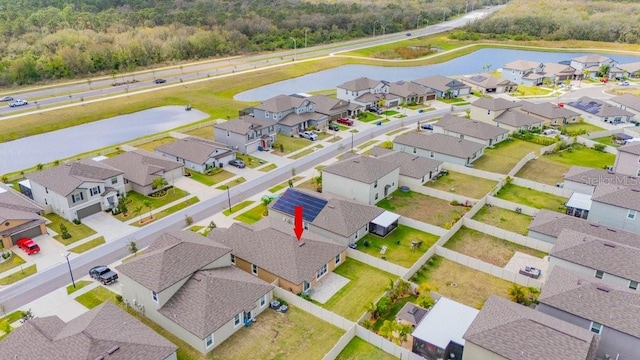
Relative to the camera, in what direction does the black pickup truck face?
facing away from the viewer and to the left of the viewer

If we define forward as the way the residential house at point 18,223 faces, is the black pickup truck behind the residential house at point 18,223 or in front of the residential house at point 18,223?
in front

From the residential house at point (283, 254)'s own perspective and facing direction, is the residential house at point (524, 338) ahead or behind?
behind

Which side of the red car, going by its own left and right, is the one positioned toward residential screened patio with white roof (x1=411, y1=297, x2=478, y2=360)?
back

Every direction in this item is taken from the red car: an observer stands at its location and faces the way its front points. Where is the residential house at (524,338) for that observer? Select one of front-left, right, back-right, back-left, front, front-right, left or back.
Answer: back

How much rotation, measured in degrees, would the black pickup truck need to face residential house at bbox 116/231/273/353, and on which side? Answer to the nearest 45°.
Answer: approximately 180°

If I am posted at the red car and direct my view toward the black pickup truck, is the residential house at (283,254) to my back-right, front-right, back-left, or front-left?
front-left

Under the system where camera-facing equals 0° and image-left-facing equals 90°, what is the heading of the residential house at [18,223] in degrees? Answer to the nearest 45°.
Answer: approximately 315°

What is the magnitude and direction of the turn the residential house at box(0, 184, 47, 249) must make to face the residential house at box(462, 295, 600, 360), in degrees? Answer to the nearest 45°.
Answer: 0° — it already faces it

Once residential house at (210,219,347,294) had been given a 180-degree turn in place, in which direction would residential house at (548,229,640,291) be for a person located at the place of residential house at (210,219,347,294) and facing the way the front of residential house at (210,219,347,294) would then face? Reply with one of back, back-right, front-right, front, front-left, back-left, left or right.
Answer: front-left

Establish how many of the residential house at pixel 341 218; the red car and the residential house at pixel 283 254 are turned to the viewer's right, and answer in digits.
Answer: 0

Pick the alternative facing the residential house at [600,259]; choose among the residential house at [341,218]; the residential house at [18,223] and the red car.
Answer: the residential house at [18,223]

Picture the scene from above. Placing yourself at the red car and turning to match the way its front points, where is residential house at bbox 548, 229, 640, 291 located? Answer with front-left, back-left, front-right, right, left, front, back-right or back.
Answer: back

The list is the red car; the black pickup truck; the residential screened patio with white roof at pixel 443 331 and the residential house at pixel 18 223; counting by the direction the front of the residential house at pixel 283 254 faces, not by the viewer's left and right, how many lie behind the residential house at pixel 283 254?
1

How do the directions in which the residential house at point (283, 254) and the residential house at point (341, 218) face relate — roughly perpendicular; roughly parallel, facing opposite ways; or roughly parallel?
roughly parallel

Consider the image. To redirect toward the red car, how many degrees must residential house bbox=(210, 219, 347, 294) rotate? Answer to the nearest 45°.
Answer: approximately 45° to its left

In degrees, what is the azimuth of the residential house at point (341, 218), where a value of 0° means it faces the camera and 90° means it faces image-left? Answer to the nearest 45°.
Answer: approximately 135°

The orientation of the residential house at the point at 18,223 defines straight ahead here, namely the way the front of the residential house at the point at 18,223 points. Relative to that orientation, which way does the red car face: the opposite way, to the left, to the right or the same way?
the opposite way
